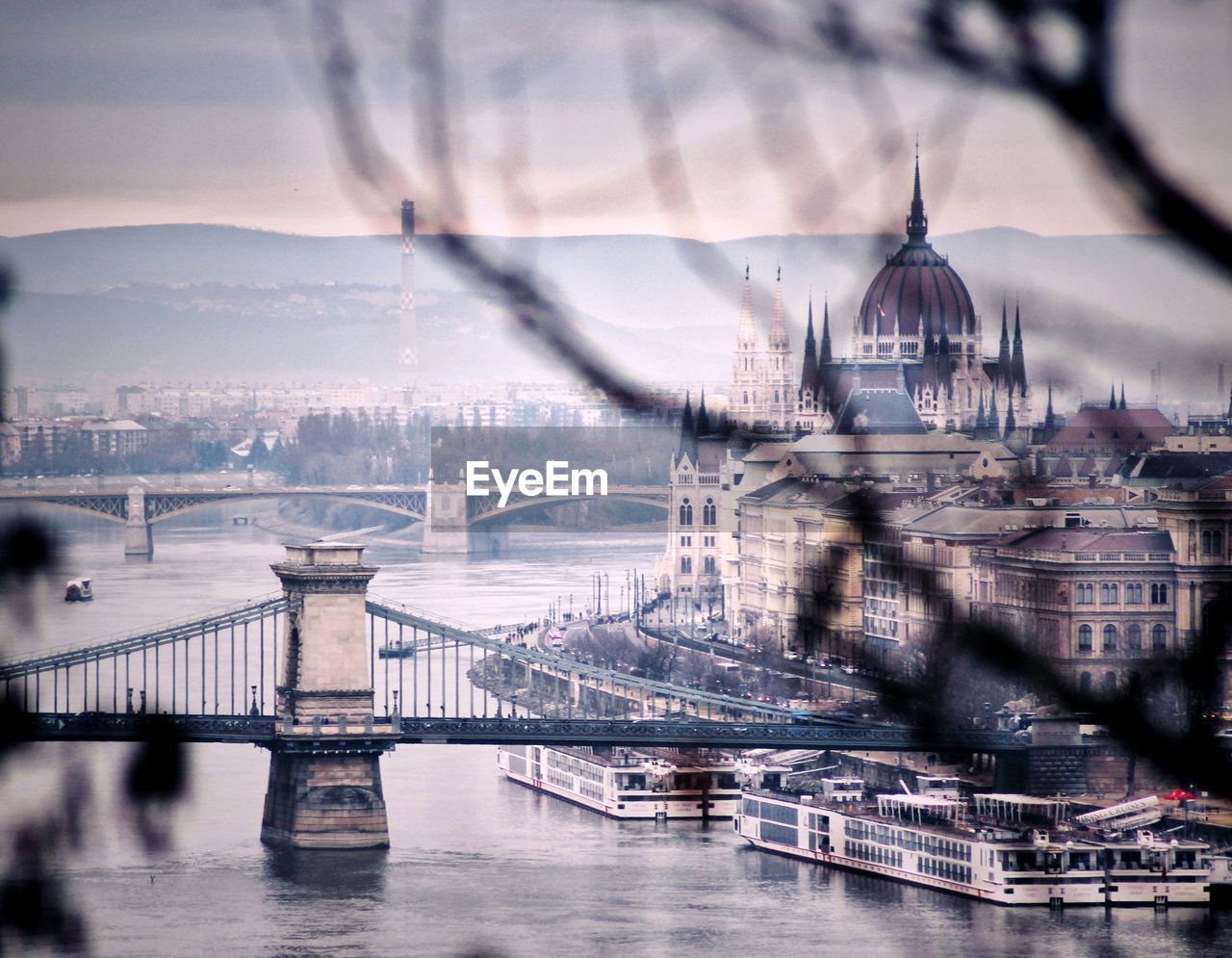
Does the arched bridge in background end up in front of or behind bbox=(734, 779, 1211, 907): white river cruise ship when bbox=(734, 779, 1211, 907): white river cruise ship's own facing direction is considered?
in front

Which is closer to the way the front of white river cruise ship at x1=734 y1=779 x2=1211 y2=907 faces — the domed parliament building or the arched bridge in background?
the arched bridge in background

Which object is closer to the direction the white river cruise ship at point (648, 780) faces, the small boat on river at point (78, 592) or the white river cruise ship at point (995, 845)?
the small boat on river

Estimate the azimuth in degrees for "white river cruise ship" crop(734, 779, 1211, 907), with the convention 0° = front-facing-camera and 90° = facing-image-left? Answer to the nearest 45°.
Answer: approximately 135°

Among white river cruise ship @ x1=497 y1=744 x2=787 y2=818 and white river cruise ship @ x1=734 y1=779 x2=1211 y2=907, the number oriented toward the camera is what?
0

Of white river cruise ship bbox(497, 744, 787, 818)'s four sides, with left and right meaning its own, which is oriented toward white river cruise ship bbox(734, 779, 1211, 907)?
back

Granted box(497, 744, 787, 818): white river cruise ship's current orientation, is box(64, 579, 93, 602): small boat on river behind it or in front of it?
in front

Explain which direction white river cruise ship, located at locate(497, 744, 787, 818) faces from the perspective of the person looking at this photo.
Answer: facing away from the viewer and to the left of the viewer

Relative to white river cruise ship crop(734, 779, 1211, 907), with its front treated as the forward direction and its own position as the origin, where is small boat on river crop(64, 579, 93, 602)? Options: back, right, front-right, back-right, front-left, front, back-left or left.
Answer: front

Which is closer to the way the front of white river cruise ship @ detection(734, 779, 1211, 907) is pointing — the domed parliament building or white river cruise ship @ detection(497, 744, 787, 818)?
the white river cruise ship

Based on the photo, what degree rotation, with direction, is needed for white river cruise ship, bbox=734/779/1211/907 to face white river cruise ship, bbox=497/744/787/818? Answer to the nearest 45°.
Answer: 0° — it already faces it

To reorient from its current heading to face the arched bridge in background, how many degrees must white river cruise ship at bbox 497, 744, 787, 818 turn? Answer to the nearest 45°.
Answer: approximately 45° to its right
